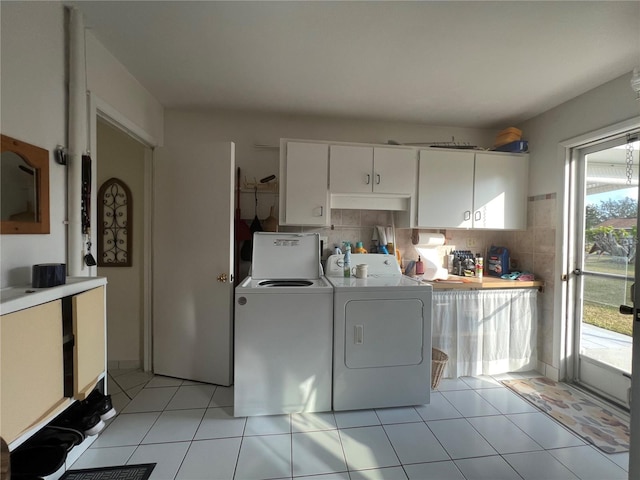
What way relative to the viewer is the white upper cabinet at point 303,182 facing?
toward the camera

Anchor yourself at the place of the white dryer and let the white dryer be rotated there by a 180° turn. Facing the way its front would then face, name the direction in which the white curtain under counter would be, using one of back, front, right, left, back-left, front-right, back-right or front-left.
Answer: front-right

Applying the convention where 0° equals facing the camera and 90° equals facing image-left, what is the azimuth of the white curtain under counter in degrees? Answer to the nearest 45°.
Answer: approximately 0°

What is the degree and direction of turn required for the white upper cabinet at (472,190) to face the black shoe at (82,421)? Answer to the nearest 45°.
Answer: approximately 45° to its right

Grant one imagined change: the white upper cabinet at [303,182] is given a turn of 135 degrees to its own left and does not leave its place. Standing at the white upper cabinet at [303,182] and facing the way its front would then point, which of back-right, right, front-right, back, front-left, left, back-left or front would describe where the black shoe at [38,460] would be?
back

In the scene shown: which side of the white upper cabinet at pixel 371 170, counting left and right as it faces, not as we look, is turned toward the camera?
front

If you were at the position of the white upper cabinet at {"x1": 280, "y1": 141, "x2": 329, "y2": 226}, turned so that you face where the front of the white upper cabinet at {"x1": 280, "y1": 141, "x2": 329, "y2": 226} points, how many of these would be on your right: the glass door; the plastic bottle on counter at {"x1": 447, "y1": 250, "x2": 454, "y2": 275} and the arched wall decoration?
1

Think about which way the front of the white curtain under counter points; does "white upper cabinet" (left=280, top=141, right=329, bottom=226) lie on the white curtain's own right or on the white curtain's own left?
on the white curtain's own right

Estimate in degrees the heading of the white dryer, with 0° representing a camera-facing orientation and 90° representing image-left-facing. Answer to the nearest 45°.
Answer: approximately 0°

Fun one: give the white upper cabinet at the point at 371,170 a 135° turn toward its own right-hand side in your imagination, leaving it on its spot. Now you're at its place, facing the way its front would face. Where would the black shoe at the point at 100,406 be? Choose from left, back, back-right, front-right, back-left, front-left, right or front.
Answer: left

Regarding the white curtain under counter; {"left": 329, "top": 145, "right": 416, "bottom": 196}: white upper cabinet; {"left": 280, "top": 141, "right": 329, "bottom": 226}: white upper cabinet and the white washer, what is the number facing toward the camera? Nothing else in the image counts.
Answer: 4

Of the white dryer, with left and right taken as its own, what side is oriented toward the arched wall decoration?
right

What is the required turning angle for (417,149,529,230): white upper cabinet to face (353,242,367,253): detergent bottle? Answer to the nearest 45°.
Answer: approximately 45° to its right

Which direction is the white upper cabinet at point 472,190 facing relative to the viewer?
toward the camera

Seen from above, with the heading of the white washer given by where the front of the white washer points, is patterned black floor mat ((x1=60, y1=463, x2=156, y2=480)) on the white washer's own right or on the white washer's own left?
on the white washer's own right
